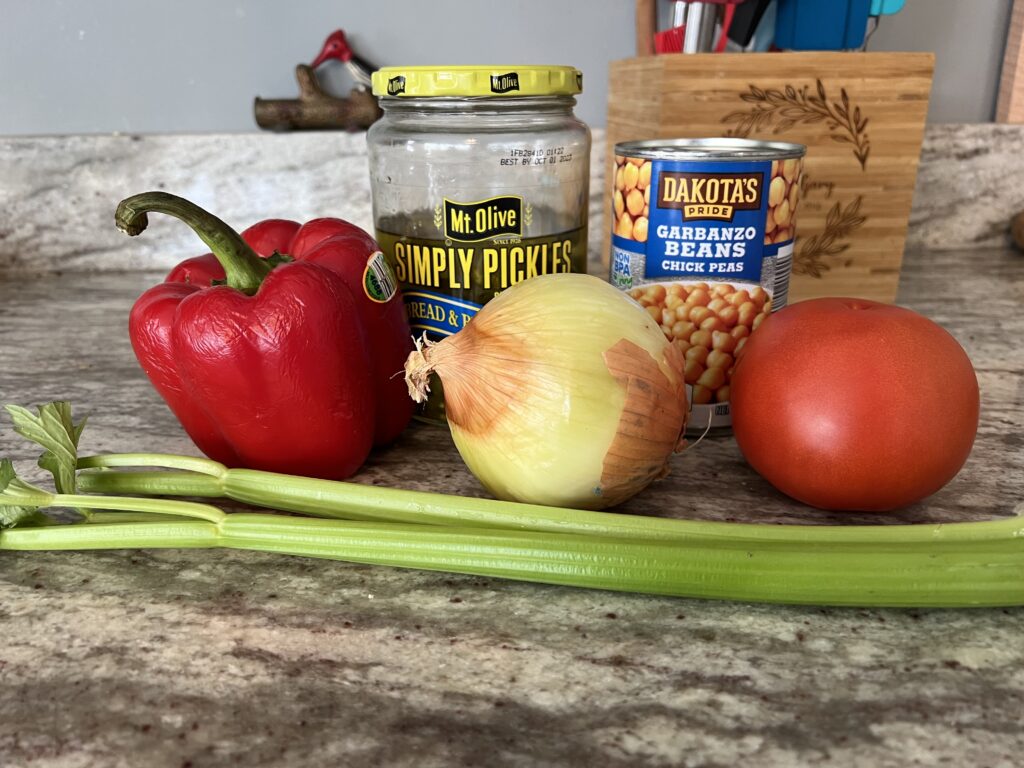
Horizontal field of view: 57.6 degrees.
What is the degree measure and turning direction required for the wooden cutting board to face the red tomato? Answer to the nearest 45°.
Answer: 0° — it already faces it

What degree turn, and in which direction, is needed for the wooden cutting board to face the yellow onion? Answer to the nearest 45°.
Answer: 0° — it already faces it

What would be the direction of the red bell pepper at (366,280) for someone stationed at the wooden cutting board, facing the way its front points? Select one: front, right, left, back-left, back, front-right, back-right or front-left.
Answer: front-right

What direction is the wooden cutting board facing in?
toward the camera

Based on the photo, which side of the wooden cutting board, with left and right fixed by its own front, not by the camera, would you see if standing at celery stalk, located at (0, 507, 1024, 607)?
front
